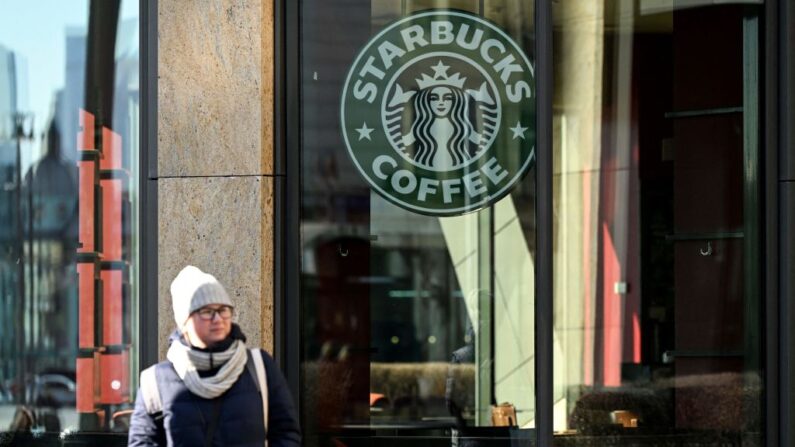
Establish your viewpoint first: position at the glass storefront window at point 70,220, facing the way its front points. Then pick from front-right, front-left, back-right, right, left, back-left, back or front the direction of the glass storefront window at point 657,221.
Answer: left

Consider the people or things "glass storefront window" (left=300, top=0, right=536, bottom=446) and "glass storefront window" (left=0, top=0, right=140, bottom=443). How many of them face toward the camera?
2

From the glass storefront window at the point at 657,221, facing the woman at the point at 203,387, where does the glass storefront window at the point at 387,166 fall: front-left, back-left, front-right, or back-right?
front-right

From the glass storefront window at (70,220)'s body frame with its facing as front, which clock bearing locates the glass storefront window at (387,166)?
the glass storefront window at (387,166) is roughly at 10 o'clock from the glass storefront window at (70,220).

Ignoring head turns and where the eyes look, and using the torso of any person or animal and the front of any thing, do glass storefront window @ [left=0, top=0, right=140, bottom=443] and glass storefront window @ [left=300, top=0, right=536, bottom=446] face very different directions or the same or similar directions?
same or similar directions

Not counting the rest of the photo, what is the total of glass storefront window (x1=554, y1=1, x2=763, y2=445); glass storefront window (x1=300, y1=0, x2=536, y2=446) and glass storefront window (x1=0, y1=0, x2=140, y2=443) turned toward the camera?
3

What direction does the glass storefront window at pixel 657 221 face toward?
toward the camera

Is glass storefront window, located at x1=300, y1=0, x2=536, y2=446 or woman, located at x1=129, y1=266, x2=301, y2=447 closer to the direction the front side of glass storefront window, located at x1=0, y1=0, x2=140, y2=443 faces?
the woman

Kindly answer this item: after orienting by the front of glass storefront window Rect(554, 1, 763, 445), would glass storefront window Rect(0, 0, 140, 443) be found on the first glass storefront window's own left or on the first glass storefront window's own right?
on the first glass storefront window's own right

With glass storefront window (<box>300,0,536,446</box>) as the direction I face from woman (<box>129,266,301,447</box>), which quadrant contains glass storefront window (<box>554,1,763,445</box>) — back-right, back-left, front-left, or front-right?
front-right

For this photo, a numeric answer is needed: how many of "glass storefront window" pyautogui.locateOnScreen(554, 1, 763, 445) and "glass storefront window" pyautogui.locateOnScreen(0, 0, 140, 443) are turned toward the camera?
2

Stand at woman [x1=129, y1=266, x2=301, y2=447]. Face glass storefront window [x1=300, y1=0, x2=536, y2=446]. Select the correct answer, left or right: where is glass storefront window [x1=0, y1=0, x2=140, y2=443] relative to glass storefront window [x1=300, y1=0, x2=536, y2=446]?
left

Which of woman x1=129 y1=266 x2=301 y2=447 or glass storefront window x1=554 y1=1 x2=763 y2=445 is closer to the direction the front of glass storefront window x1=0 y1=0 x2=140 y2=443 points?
the woman

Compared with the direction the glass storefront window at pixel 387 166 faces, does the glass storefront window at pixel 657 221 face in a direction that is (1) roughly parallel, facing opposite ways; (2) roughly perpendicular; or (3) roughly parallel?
roughly parallel
